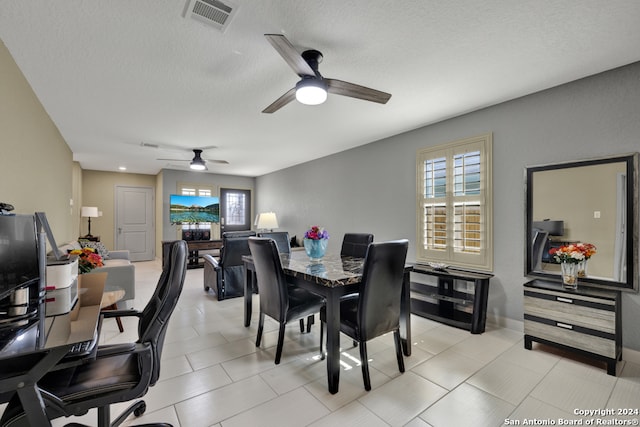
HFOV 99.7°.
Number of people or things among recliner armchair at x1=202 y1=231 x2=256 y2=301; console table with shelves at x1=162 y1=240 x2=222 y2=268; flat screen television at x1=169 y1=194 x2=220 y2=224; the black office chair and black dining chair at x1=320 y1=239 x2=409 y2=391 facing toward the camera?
2

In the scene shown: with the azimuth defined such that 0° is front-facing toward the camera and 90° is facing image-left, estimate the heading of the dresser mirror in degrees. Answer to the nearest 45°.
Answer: approximately 45°

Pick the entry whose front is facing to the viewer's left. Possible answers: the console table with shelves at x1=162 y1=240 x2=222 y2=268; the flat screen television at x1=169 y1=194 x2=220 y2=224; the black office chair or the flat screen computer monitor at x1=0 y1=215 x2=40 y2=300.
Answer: the black office chair

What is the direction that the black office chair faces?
to the viewer's left

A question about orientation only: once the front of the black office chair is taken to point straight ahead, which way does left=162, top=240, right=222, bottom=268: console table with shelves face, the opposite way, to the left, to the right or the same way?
to the left

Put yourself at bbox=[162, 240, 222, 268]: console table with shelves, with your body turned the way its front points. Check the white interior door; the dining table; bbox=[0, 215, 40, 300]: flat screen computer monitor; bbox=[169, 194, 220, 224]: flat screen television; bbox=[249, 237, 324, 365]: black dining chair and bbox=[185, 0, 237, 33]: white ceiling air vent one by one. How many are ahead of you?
4

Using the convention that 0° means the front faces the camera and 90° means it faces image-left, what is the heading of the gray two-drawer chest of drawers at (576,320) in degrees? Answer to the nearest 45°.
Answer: approximately 45°

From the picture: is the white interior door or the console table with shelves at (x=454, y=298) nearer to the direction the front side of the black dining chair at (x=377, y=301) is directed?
the white interior door

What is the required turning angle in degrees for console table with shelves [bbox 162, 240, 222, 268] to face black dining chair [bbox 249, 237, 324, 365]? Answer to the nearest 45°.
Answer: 0° — it already faces it

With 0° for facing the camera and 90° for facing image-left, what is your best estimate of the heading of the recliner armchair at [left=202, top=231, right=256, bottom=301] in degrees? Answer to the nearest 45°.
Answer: approximately 135°

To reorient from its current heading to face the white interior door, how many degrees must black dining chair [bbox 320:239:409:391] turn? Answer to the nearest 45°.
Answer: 0° — it already faces it
